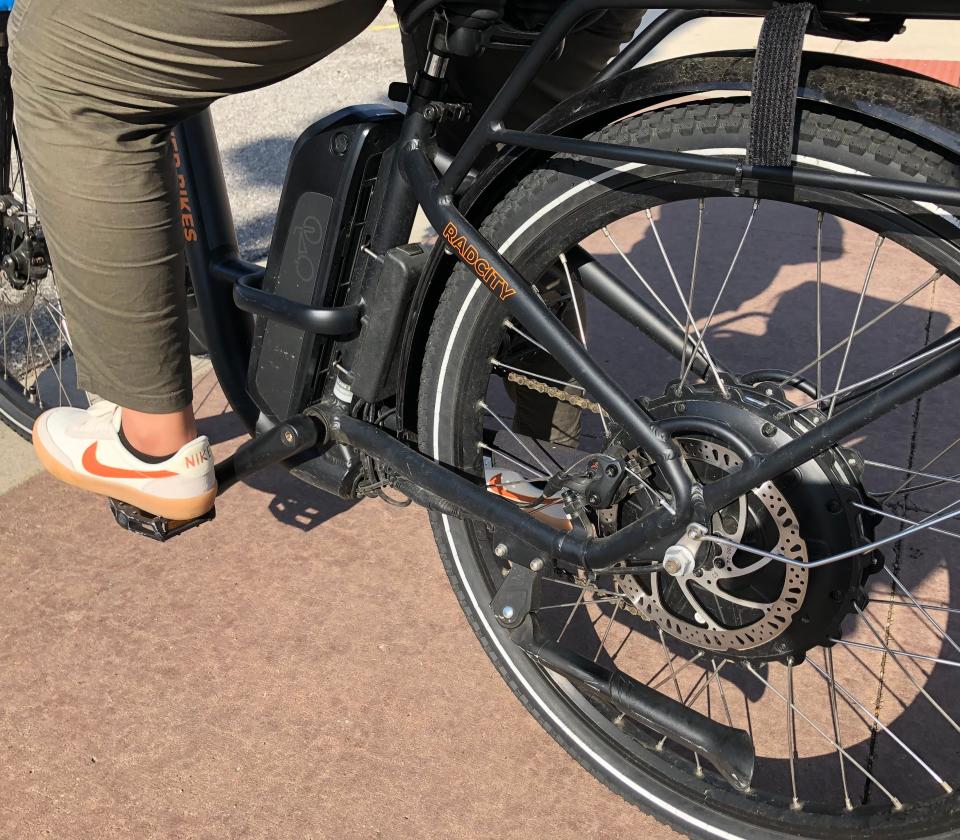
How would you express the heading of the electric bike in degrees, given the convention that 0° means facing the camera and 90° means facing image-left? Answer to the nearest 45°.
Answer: approximately 135°
